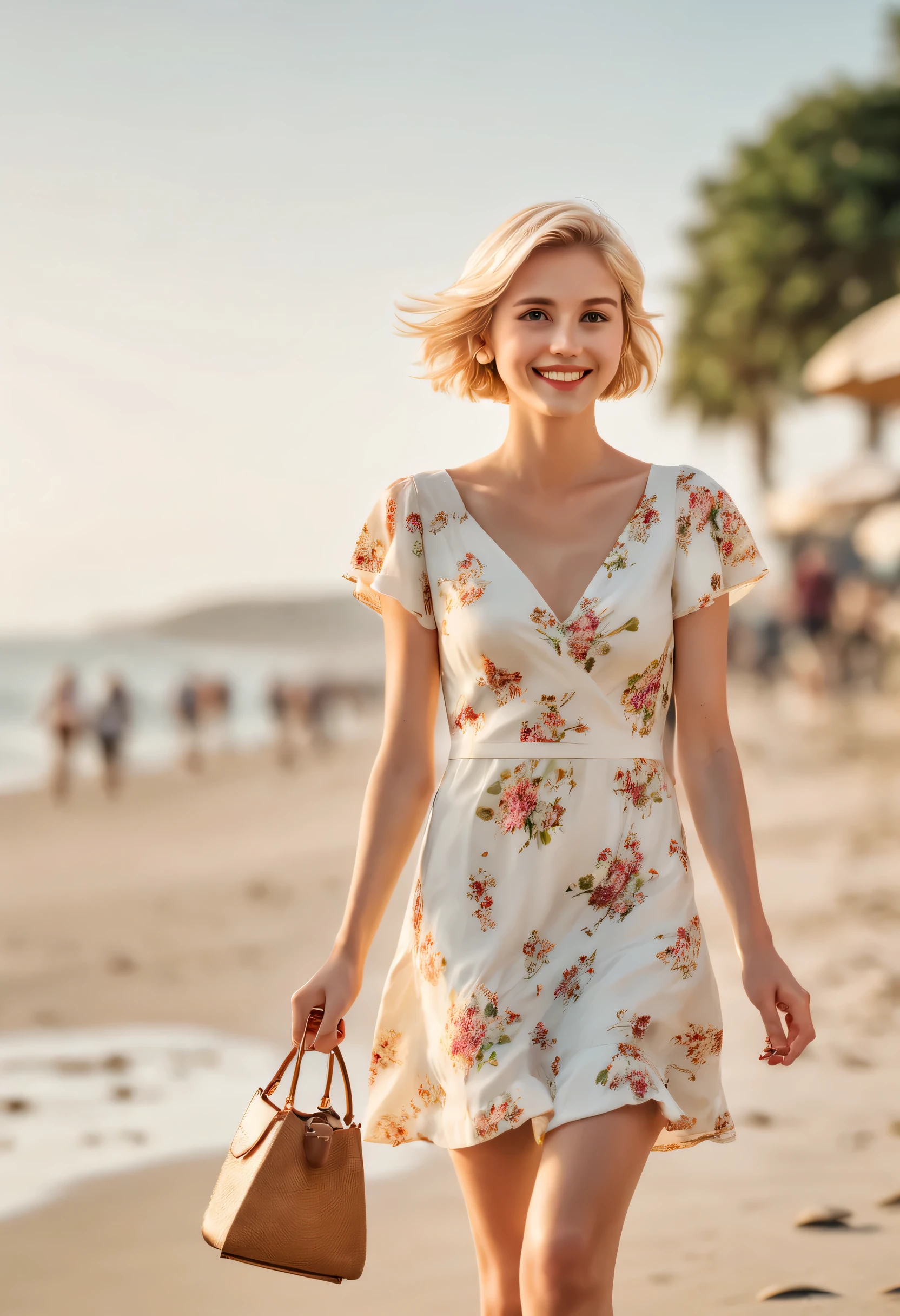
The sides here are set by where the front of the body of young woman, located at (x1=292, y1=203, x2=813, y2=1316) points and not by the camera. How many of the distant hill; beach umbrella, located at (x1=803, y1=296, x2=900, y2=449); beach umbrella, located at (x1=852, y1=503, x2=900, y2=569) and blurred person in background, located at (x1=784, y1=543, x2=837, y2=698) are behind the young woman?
4

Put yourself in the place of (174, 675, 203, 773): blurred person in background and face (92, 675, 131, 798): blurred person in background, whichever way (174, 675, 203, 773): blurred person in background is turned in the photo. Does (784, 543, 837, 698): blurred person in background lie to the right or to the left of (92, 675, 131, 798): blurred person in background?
left

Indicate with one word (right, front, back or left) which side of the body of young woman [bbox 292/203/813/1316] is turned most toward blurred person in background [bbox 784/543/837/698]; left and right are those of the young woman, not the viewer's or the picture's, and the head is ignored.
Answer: back

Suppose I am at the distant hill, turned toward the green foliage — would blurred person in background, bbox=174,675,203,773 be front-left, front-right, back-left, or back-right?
front-right

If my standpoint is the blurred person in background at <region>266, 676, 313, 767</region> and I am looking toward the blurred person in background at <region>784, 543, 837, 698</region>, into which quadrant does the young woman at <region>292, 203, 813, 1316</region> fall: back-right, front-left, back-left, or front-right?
front-right

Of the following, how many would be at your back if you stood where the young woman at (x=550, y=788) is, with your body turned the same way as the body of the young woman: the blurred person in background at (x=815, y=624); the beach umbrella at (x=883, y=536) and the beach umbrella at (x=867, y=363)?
3

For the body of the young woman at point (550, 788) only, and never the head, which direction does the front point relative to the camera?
toward the camera

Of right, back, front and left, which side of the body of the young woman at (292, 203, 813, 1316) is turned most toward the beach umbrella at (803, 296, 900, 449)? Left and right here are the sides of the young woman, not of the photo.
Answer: back

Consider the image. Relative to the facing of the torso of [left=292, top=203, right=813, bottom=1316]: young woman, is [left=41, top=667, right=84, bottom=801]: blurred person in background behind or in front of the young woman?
behind

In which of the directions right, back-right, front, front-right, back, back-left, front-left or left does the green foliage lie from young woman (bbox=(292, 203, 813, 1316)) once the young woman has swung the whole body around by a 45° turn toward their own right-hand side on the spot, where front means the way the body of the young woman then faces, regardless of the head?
back-right

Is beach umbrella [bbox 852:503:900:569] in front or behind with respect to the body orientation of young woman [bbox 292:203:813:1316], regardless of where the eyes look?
behind

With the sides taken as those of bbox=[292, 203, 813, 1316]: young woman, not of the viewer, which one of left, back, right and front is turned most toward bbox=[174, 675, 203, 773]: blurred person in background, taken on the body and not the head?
back

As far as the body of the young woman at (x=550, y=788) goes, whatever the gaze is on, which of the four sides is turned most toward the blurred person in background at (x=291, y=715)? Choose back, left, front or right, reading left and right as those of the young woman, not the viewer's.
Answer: back
